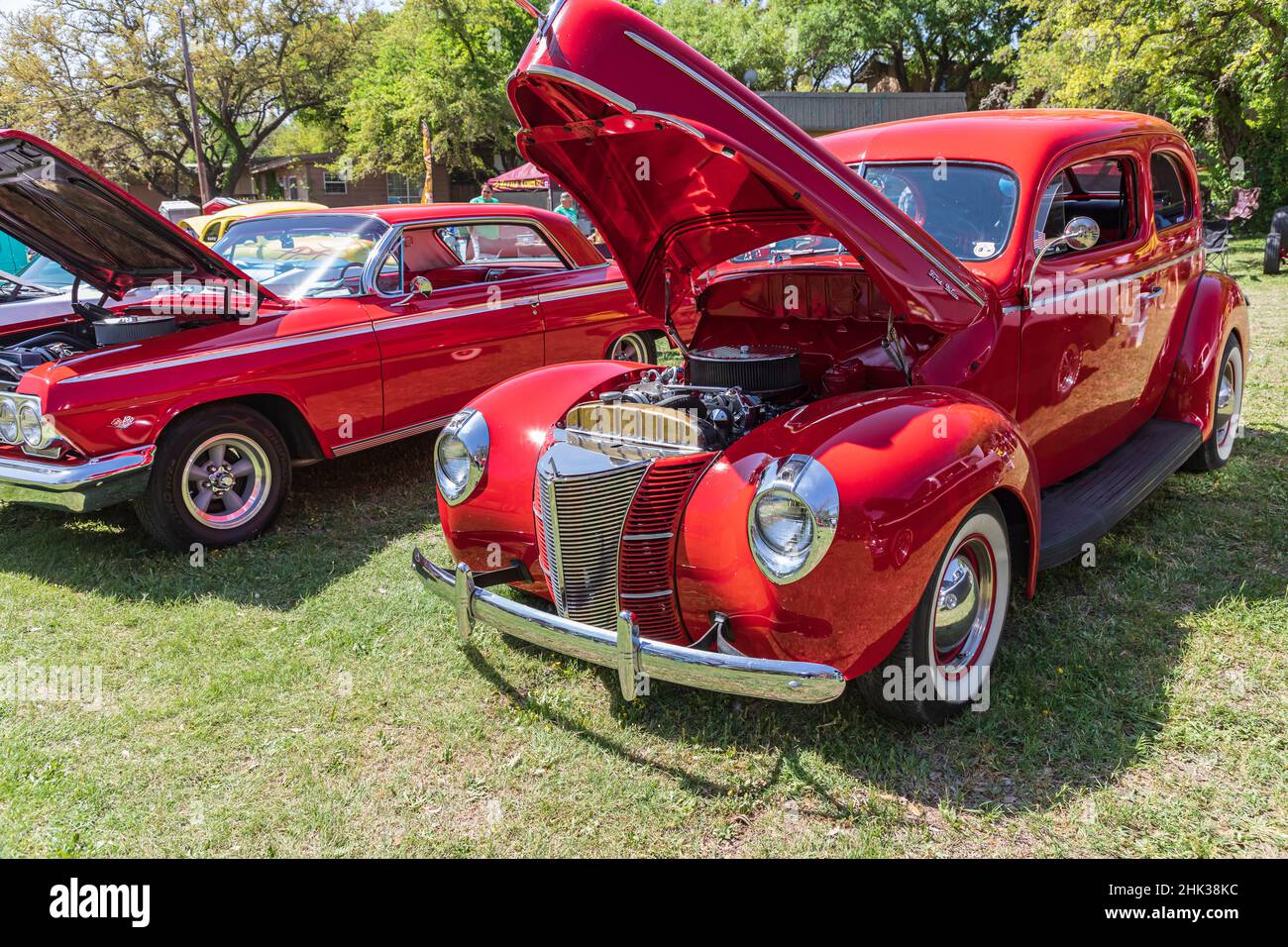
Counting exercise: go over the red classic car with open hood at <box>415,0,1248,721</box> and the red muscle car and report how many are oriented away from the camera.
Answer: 0

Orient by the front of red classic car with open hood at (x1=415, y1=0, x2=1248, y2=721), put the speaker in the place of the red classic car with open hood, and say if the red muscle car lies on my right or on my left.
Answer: on my right

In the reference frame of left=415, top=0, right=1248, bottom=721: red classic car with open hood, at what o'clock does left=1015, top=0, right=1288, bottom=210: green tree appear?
The green tree is roughly at 5 o'clock from the red classic car with open hood.

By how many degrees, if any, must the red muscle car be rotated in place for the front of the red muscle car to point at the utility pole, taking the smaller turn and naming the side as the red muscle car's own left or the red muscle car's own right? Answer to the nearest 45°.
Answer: approximately 135° to the red muscle car's own right

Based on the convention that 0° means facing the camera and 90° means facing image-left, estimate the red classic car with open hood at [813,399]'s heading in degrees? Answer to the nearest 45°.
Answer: approximately 45°

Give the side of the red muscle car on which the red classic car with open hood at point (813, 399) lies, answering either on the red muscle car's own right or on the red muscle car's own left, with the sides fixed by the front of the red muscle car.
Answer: on the red muscle car's own left

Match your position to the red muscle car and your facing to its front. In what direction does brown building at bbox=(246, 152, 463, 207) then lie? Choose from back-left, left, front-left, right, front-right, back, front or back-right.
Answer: back-right
